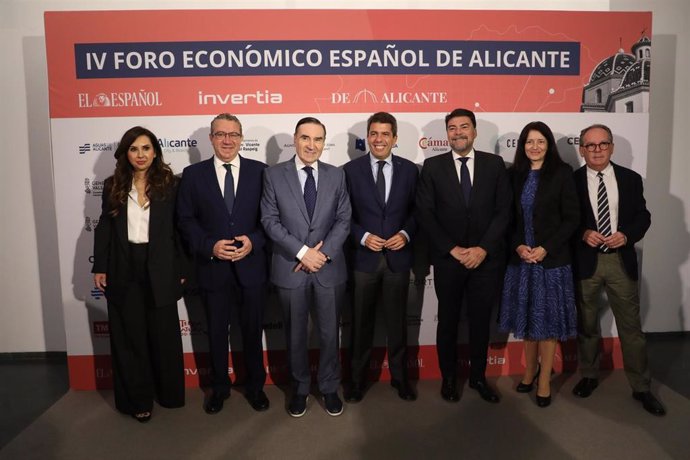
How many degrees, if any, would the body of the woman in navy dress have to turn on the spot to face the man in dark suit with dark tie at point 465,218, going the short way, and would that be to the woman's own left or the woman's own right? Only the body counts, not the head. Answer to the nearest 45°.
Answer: approximately 45° to the woman's own right

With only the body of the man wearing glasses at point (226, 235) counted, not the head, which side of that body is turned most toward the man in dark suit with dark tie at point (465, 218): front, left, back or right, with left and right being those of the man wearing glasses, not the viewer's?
left

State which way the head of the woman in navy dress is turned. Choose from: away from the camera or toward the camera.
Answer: toward the camera

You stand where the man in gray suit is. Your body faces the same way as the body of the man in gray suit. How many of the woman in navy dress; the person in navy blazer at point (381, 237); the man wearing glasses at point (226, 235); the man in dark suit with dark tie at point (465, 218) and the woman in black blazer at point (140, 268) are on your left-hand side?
3

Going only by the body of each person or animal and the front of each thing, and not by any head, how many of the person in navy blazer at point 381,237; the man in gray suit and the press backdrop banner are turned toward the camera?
3

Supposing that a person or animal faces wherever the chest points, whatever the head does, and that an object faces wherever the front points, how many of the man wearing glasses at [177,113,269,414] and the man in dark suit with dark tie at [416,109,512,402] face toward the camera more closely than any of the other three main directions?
2

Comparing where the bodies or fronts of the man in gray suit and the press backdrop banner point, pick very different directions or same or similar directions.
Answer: same or similar directions

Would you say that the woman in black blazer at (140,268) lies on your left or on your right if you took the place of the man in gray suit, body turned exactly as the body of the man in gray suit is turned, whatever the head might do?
on your right

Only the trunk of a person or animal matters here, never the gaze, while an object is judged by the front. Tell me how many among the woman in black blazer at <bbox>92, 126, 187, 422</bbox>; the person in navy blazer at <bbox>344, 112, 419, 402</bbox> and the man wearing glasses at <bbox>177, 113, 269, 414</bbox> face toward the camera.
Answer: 3

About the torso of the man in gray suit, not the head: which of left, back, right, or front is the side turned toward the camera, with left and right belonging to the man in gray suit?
front

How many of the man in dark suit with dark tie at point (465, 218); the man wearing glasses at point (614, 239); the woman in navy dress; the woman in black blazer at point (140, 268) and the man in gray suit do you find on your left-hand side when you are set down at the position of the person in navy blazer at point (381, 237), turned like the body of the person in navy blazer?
3

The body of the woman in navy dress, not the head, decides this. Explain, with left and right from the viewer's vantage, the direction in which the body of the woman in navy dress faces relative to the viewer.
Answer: facing the viewer and to the left of the viewer

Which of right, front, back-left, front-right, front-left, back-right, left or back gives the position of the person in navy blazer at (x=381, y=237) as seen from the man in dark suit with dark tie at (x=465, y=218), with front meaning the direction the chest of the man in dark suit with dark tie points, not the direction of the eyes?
right

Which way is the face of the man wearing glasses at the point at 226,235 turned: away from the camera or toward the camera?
toward the camera

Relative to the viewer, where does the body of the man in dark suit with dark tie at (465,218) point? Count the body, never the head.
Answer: toward the camera

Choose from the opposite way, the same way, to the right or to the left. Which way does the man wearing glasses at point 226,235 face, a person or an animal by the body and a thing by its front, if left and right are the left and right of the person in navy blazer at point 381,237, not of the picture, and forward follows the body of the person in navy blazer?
the same way

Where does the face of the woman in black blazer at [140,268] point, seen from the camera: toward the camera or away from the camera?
toward the camera
